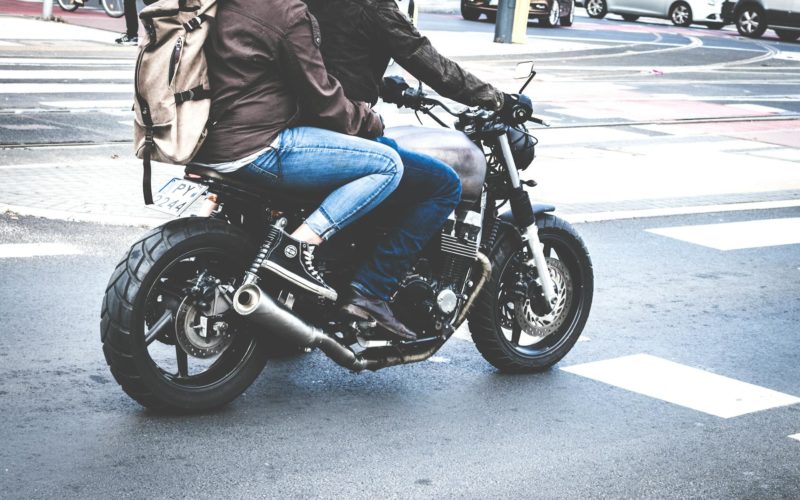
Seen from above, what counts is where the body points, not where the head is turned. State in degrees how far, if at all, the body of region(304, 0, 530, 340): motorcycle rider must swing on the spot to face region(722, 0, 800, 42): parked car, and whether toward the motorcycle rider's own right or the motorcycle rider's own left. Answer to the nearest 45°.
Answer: approximately 45° to the motorcycle rider's own left

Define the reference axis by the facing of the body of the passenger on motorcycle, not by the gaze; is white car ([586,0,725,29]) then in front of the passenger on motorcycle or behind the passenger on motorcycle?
in front

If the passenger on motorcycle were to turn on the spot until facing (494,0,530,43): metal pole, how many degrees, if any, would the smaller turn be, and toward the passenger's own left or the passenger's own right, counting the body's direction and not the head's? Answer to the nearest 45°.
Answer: approximately 45° to the passenger's own left

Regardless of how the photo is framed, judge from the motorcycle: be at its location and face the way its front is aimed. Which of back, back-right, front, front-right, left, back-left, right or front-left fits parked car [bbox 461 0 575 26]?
front-left

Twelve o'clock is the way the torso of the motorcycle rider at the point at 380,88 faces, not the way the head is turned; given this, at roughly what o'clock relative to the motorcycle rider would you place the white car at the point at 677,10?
The white car is roughly at 11 o'clock from the motorcycle rider.

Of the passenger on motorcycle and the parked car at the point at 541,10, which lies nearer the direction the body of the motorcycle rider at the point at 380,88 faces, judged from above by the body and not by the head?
the parked car

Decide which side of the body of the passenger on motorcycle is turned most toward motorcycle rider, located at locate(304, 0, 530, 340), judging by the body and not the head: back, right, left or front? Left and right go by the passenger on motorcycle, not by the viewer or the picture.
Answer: front

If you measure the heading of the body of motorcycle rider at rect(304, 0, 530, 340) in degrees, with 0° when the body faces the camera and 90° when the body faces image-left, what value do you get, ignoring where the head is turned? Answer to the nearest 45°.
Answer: approximately 225°

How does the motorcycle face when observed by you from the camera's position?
facing away from the viewer and to the right of the viewer

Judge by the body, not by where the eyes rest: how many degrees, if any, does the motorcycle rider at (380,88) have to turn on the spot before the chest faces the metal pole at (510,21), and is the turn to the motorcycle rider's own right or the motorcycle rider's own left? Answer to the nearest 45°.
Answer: approximately 45° to the motorcycle rider's own left

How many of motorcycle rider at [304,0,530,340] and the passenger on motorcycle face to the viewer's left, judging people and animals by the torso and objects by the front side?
0
